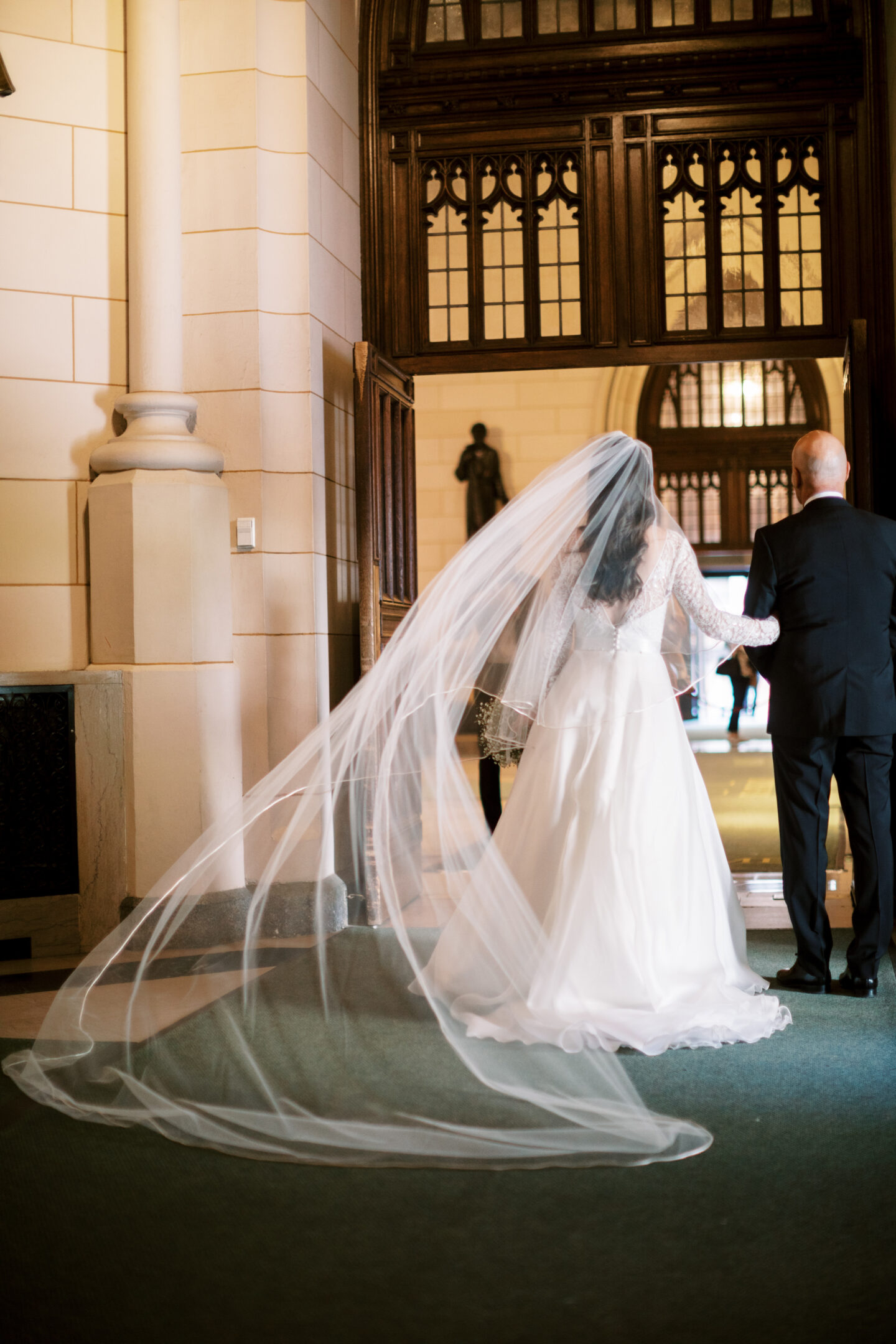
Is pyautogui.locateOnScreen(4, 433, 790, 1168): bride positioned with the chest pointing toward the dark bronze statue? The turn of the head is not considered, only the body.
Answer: yes

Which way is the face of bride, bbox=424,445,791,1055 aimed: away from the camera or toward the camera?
away from the camera

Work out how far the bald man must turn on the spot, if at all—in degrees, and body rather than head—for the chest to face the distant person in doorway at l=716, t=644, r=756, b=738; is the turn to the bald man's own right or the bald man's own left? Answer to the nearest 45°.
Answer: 0° — they already face them

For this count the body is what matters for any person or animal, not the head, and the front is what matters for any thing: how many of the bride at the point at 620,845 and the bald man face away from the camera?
2

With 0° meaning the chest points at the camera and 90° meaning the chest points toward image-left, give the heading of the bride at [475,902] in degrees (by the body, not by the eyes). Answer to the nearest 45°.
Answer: approximately 180°

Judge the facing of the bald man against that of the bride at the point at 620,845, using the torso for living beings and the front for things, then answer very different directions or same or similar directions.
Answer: same or similar directions

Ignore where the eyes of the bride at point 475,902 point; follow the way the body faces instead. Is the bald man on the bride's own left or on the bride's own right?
on the bride's own right

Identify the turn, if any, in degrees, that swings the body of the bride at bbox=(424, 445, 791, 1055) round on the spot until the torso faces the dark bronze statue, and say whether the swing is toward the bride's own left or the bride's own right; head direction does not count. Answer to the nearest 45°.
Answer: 0° — they already face it

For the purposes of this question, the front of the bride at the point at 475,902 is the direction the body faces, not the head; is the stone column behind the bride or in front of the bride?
in front

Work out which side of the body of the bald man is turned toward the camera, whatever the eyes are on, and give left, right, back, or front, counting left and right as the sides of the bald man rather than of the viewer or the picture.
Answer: back

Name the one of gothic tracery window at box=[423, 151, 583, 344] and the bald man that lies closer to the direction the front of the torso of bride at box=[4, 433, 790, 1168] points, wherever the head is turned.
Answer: the gothic tracery window

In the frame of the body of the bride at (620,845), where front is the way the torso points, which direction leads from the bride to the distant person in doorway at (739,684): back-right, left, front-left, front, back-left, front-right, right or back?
front

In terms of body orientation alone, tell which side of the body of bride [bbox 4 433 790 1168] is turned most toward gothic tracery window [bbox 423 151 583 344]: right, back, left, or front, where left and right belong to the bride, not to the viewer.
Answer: front
